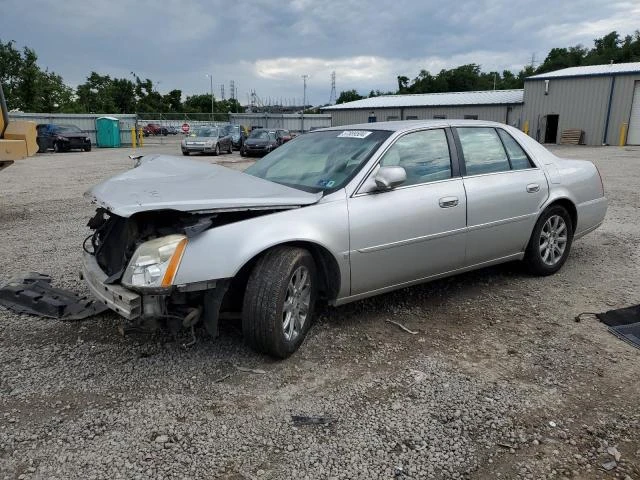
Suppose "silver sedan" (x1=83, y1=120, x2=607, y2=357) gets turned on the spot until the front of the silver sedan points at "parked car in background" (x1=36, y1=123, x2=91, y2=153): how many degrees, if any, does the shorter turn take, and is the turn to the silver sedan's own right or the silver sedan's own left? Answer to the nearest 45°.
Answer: approximately 90° to the silver sedan's own right

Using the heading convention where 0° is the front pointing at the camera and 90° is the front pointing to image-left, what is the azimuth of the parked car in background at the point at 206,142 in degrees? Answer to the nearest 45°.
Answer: approximately 45°

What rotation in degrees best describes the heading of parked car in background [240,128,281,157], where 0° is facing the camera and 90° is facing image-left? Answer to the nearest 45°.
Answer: approximately 45°

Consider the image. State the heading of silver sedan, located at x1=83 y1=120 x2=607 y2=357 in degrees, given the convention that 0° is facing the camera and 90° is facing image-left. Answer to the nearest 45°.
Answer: approximately 45°

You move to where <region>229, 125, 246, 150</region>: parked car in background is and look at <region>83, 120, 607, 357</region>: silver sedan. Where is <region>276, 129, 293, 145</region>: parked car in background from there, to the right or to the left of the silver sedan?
left

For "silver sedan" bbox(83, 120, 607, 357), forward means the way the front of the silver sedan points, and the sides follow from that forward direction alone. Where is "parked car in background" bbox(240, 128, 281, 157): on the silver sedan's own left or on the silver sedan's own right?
on the silver sedan's own right

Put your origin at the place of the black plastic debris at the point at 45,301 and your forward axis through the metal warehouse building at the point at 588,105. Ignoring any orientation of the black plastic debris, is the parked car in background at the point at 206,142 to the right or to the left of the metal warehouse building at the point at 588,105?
left
